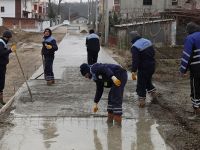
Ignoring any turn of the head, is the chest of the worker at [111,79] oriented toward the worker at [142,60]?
no

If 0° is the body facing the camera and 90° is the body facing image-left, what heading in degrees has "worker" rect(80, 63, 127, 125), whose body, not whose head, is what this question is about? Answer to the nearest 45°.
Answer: approximately 90°

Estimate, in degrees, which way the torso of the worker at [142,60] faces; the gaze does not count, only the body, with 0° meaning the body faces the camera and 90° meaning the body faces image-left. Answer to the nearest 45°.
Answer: approximately 135°

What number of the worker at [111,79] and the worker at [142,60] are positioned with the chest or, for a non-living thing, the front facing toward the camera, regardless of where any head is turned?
0

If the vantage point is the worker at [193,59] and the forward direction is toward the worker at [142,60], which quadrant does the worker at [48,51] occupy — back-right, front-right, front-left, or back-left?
front-right

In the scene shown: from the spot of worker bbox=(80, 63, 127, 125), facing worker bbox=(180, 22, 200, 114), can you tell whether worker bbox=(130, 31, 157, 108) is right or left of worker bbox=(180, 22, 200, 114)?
left

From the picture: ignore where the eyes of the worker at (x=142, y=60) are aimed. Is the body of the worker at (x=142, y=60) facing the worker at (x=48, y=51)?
yes

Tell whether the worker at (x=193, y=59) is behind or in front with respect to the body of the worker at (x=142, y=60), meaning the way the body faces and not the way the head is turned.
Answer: behind

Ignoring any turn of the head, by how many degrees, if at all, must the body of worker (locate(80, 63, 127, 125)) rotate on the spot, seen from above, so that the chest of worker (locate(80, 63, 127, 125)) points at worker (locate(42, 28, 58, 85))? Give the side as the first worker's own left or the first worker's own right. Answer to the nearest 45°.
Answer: approximately 90° to the first worker's own right
